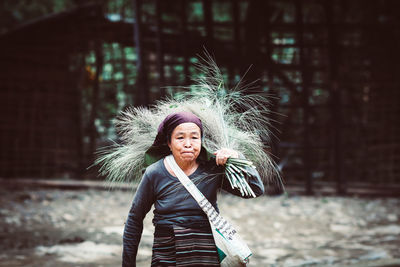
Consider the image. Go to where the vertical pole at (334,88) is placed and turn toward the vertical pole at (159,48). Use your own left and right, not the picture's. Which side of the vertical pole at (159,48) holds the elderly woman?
left

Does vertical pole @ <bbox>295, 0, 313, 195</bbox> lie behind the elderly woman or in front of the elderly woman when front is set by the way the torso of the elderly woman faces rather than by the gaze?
behind

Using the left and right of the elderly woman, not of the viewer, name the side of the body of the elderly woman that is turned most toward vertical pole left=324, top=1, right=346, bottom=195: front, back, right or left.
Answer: back

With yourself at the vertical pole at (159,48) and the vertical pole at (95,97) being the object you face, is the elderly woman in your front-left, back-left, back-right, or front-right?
back-left

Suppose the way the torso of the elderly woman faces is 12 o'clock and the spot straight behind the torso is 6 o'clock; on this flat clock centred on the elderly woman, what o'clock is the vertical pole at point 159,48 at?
The vertical pole is roughly at 6 o'clock from the elderly woman.

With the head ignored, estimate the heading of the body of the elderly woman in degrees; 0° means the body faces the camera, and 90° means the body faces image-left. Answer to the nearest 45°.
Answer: approximately 0°

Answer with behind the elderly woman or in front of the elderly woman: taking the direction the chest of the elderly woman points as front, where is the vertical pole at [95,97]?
behind
